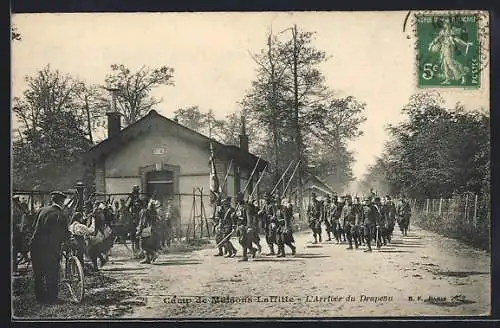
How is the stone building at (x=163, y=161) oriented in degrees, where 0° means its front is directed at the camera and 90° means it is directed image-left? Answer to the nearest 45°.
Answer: approximately 0°

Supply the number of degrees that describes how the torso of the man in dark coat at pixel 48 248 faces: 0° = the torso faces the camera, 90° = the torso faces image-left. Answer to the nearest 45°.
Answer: approximately 225°

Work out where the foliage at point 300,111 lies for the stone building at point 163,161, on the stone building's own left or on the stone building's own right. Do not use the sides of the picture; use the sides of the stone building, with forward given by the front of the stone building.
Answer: on the stone building's own left

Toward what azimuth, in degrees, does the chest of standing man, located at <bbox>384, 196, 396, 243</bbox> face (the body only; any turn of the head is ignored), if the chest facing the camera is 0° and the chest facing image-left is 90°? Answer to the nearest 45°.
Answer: approximately 45°

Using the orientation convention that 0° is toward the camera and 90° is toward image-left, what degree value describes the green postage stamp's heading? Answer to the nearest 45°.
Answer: approximately 0°
